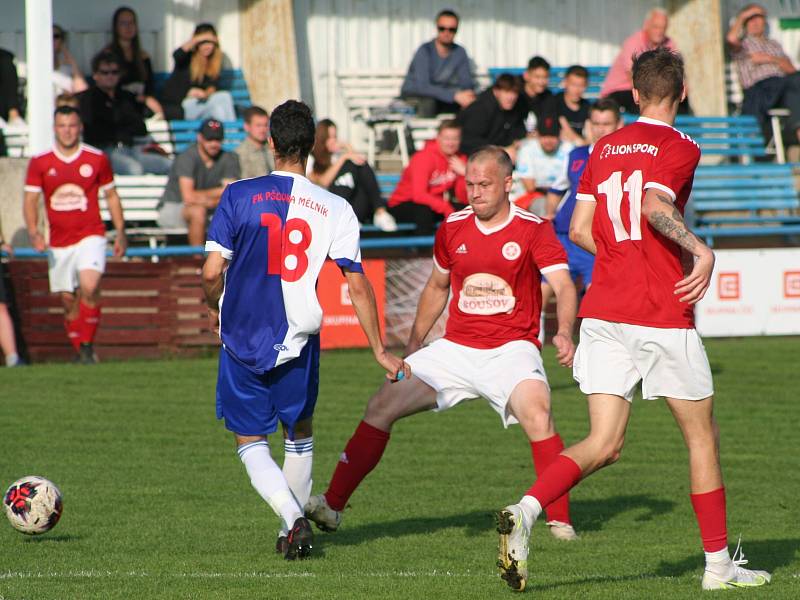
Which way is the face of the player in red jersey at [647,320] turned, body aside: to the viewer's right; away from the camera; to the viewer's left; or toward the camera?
away from the camera

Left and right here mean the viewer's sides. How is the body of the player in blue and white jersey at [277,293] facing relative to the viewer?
facing away from the viewer

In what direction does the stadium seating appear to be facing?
toward the camera

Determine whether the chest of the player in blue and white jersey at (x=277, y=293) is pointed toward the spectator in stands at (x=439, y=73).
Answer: yes

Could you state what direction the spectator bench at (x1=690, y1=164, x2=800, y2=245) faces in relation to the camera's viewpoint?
facing the viewer

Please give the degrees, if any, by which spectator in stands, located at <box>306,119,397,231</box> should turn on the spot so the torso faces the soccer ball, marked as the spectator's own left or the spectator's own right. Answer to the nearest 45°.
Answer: approximately 45° to the spectator's own right

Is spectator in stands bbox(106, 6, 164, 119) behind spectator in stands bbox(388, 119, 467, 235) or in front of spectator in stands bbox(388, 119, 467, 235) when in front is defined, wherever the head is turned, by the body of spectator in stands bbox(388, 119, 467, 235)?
behind

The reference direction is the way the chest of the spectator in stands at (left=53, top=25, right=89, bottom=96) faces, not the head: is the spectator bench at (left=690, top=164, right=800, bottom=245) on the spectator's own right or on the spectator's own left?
on the spectator's own left

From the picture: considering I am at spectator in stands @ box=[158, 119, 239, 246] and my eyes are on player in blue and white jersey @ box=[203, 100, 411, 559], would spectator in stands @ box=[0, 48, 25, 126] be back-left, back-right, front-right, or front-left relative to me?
back-right

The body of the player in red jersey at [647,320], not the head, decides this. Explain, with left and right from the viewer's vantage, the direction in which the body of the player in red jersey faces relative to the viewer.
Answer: facing away from the viewer and to the right of the viewer

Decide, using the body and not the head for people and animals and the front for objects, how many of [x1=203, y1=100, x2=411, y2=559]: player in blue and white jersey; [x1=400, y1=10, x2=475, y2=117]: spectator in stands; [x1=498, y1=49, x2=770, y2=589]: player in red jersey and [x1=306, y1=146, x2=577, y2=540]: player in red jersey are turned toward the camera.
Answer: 2

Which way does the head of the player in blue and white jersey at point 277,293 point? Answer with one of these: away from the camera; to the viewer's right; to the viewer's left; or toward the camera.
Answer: away from the camera
